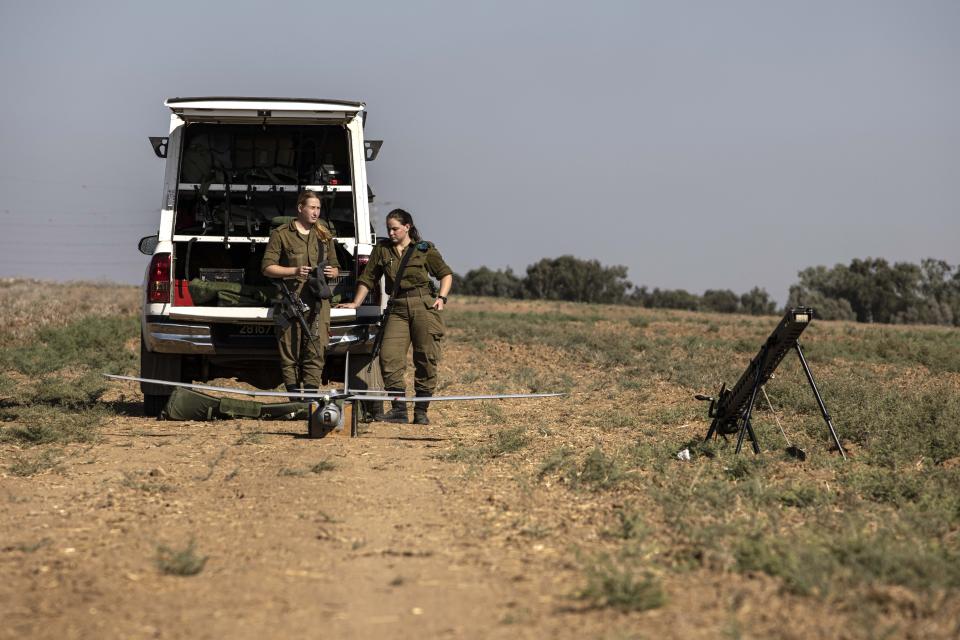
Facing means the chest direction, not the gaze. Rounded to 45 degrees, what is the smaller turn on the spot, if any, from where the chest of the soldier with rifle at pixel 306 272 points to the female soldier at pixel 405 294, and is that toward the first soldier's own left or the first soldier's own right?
approximately 45° to the first soldier's own left

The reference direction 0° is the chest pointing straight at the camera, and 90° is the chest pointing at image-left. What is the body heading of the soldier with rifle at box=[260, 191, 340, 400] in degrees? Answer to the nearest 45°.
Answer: approximately 315°

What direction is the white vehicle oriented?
away from the camera

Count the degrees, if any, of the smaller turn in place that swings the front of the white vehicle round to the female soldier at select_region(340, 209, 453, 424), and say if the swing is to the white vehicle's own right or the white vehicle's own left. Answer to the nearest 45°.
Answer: approximately 135° to the white vehicle's own right

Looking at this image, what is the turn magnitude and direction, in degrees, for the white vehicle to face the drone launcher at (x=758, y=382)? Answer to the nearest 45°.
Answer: approximately 135° to its right

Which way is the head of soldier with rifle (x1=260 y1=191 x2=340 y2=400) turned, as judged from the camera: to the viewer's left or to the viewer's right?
to the viewer's right
